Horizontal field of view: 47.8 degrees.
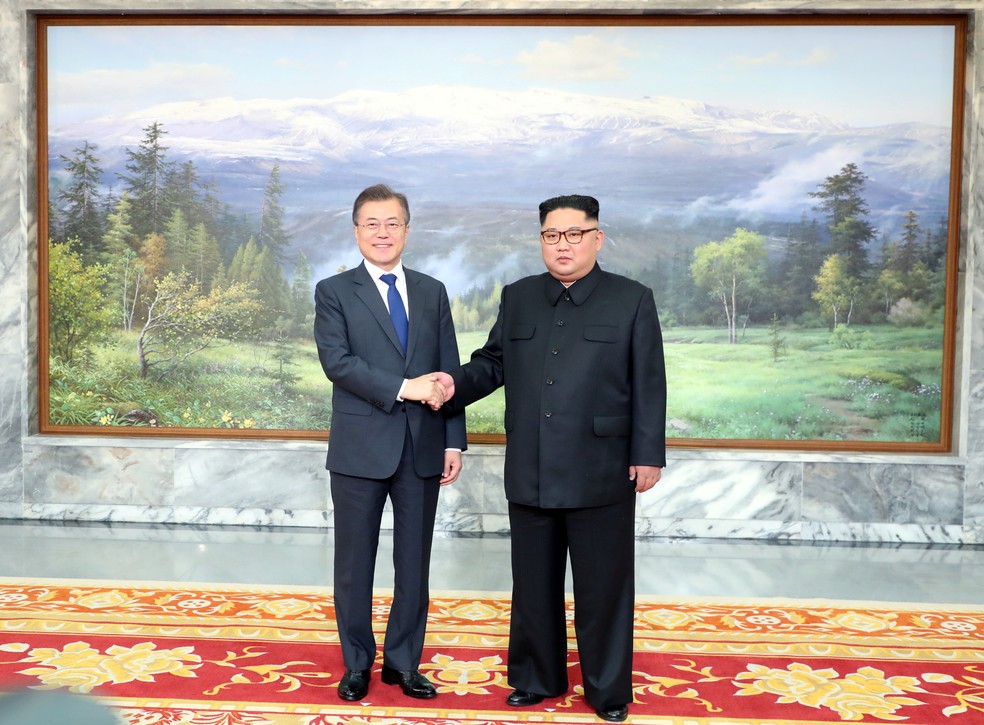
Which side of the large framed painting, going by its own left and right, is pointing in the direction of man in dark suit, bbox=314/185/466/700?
front

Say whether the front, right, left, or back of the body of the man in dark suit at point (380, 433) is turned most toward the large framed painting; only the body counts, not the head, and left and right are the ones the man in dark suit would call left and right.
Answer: back

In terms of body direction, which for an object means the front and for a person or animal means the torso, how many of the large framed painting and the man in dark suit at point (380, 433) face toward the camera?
2

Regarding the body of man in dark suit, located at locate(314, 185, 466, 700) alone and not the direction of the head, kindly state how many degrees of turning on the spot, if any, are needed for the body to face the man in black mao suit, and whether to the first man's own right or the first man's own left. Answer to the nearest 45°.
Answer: approximately 90° to the first man's own left

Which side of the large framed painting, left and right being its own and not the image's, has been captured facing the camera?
front

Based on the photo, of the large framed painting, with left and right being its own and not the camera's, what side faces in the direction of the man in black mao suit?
front
